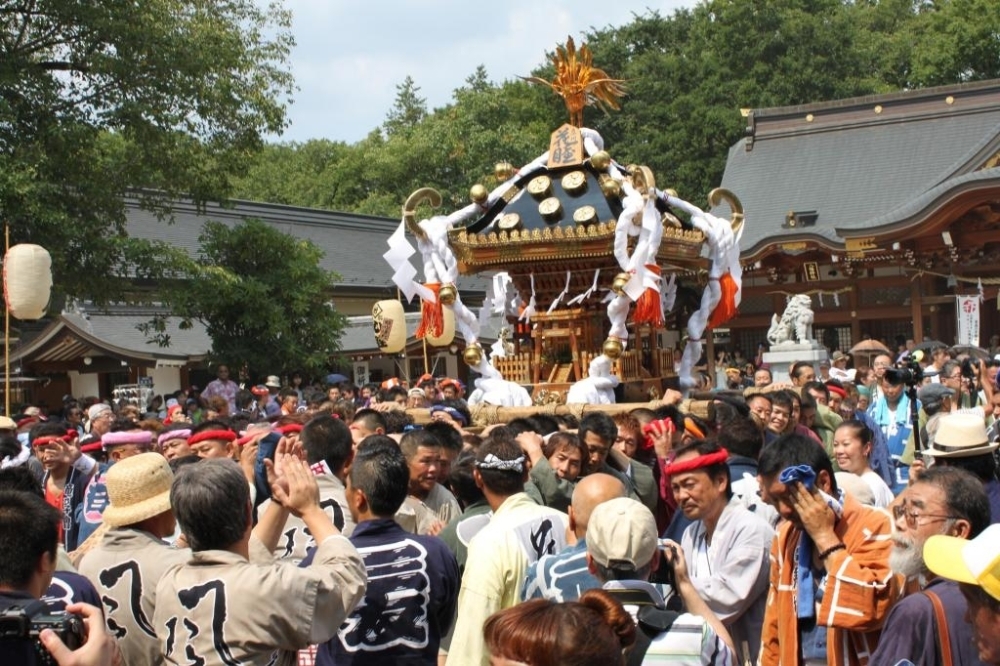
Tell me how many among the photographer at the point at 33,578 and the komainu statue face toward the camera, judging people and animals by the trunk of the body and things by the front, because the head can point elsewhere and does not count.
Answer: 0

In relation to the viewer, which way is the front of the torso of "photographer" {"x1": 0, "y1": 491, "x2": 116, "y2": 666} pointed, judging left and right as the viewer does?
facing away from the viewer and to the right of the viewer

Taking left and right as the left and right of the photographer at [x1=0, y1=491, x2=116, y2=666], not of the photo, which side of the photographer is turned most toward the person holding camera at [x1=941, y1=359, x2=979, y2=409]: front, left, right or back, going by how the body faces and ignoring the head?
front

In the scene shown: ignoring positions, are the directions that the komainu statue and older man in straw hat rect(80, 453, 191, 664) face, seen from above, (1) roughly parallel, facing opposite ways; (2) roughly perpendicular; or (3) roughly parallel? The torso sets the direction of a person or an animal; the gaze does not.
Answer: roughly perpendicular

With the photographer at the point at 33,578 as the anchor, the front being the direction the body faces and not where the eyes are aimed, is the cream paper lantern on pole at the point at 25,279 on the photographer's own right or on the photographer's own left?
on the photographer's own left

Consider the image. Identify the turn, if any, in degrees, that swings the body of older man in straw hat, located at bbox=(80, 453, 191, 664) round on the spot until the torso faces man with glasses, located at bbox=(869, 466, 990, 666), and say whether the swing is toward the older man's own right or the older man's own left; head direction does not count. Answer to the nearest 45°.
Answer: approximately 90° to the older man's own right

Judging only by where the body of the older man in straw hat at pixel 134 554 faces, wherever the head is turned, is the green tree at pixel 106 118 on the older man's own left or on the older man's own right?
on the older man's own left

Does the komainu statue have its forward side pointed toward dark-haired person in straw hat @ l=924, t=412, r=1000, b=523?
no

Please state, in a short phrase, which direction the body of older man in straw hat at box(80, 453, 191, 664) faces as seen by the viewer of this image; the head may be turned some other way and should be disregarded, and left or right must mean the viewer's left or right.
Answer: facing away from the viewer and to the right of the viewer

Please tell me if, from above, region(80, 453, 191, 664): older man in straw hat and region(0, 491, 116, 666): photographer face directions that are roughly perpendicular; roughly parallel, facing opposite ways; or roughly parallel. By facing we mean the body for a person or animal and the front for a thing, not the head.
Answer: roughly parallel

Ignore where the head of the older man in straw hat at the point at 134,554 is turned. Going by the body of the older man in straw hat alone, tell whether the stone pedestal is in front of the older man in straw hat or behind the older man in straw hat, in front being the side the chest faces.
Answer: in front

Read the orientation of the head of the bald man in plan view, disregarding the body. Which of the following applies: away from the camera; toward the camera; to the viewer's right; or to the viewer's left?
away from the camera
